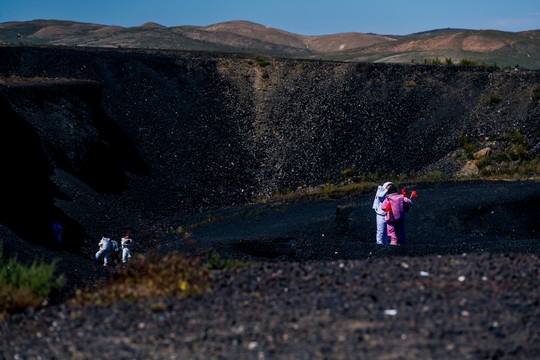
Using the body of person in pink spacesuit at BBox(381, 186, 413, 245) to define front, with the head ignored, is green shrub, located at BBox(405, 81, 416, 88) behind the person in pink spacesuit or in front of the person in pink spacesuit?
in front

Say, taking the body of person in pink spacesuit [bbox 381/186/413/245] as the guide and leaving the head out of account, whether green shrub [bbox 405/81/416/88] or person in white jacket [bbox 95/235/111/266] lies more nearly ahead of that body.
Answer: the green shrub

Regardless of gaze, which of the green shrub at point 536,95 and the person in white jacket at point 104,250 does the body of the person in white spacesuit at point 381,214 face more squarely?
the green shrub

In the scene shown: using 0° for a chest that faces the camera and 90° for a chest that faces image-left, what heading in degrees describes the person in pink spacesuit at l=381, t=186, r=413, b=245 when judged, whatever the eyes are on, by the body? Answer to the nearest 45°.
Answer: approximately 180°
